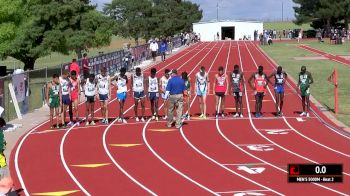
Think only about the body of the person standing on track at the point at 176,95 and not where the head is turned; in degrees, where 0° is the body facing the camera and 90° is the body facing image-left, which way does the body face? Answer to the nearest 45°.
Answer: approximately 180°

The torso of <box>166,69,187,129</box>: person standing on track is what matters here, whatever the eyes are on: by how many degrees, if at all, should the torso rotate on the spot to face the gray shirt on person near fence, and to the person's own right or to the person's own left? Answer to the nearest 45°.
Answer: approximately 45° to the person's own left

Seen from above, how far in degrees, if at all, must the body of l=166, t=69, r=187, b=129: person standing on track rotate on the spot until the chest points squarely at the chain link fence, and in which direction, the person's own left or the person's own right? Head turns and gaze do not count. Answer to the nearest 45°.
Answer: approximately 45° to the person's own left
